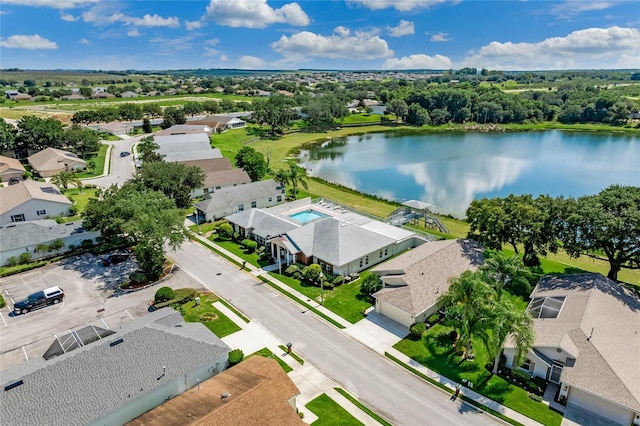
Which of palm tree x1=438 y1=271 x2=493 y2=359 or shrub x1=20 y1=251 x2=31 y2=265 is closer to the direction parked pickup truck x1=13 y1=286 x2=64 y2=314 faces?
the shrub

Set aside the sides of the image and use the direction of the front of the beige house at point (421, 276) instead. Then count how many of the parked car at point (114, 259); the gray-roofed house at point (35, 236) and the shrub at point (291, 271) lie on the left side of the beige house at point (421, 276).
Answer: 0

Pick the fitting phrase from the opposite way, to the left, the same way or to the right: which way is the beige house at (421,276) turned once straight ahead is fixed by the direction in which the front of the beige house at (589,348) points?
the same way

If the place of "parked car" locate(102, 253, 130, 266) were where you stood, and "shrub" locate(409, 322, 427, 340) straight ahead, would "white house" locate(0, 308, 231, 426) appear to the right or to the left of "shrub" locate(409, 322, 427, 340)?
right

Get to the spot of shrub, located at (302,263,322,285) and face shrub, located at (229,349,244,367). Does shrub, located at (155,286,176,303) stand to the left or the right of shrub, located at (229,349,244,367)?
right

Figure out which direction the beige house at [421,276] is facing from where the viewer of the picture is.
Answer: facing the viewer and to the left of the viewer

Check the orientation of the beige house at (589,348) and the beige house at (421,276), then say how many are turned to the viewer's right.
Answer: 0

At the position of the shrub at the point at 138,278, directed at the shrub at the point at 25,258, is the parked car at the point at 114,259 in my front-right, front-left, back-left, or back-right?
front-right

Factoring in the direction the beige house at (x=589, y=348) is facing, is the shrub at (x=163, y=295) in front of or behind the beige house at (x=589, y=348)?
in front

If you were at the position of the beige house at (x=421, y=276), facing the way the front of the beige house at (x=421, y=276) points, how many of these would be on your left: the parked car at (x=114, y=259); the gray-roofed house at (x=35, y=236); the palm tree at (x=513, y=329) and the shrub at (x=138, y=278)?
1

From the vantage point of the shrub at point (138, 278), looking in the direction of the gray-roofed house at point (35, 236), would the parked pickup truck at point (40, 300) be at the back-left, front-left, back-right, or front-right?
front-left

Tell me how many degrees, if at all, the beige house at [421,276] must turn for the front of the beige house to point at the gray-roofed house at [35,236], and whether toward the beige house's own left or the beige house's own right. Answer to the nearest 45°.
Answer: approximately 45° to the beige house's own right
